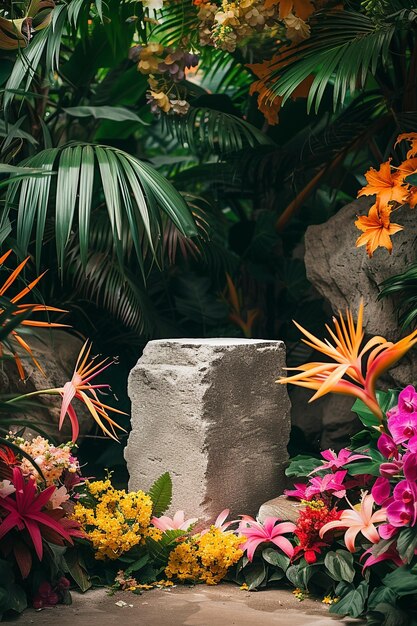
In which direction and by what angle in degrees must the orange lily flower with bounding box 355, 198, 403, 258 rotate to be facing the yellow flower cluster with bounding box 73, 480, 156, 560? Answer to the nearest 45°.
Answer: approximately 45° to its right

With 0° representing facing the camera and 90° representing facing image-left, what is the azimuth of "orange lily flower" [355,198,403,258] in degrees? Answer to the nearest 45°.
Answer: approximately 0°

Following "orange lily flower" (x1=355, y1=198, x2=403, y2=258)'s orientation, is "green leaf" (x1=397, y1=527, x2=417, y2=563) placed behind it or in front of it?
in front

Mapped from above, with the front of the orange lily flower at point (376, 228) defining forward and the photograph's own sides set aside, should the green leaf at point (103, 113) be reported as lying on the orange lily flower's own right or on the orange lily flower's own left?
on the orange lily flower's own right

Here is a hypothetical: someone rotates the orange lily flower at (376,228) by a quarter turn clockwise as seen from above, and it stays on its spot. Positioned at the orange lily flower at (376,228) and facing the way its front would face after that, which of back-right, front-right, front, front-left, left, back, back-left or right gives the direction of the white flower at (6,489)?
front-left

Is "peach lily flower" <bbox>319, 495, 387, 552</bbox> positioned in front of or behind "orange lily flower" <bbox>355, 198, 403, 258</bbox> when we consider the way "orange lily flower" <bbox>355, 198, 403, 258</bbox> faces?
in front

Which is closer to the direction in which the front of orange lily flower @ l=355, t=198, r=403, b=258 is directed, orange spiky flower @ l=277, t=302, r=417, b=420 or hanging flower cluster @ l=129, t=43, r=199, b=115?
the orange spiky flower

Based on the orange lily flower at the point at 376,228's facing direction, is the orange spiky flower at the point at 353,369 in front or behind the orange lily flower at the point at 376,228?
in front
